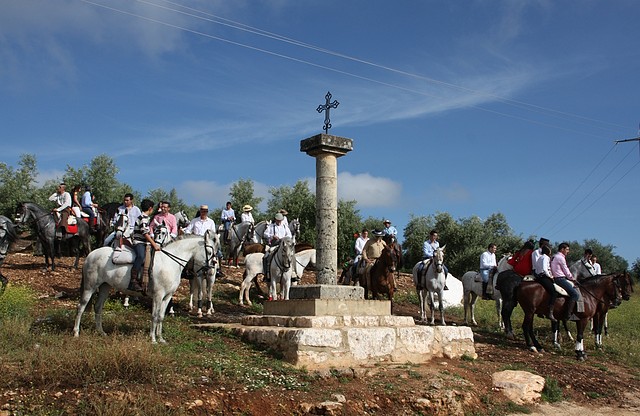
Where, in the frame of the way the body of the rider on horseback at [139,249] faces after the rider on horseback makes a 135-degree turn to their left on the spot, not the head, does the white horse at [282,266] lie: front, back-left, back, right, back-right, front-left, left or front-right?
right

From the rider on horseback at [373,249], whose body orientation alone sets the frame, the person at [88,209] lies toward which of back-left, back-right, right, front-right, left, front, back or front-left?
back-right

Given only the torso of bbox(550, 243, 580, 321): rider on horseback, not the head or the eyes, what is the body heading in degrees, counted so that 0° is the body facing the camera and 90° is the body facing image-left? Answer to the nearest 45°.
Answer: approximately 270°

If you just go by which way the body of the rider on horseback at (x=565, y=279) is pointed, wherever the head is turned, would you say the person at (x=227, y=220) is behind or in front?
behind

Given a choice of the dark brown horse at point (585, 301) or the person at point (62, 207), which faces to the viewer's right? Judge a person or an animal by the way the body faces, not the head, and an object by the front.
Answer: the dark brown horse

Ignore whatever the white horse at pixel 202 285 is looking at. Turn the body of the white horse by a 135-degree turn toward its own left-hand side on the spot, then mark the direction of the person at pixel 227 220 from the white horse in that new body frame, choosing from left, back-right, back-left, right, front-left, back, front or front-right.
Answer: front

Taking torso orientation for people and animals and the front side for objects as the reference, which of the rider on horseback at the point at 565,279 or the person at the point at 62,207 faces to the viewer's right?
the rider on horseback

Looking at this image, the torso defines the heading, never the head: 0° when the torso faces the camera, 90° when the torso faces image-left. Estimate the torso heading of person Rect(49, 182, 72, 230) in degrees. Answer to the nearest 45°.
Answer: approximately 45°

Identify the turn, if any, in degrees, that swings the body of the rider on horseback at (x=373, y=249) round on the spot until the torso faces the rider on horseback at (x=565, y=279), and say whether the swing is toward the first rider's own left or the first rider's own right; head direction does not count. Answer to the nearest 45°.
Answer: approximately 45° to the first rider's own left

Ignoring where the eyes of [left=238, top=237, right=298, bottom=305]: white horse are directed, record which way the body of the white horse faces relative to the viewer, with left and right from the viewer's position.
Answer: facing the viewer and to the right of the viewer

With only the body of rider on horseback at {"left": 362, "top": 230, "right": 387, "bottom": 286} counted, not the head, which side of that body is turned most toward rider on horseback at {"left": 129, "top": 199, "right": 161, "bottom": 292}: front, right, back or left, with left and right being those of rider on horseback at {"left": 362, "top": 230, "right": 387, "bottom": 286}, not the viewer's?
right

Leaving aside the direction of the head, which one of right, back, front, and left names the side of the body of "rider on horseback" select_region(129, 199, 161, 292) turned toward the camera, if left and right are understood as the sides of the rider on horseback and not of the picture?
right

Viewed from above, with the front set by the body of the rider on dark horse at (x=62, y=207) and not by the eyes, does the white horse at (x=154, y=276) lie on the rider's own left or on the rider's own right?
on the rider's own left
